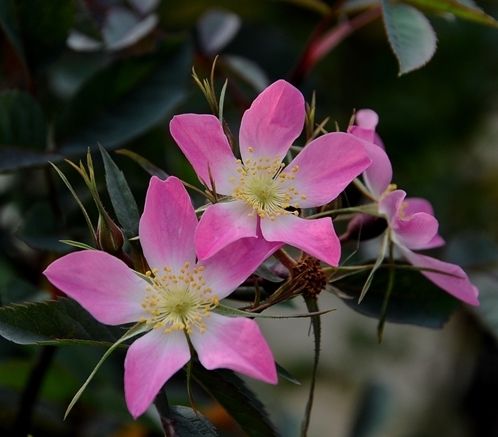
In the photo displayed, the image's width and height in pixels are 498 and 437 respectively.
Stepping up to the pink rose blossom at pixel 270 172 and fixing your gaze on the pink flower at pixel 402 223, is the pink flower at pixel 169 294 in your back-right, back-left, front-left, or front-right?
back-right

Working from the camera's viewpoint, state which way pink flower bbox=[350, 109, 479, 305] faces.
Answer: facing to the right of the viewer
